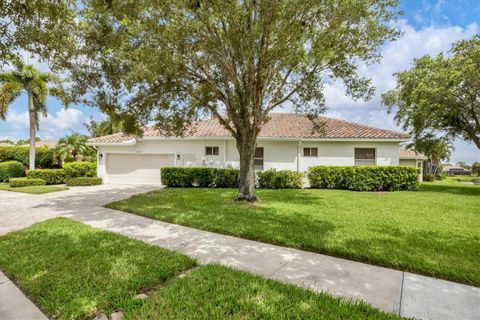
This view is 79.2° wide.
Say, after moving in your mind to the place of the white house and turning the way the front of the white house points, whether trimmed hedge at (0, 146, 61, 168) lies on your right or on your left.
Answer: on your right

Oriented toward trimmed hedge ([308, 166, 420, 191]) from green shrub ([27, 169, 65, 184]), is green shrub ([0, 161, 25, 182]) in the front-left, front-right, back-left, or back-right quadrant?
back-left

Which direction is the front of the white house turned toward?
toward the camera

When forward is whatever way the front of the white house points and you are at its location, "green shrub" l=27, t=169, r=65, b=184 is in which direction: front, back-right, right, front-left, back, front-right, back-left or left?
right

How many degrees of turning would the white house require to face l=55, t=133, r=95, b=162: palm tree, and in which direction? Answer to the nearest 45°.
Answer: approximately 90° to its right

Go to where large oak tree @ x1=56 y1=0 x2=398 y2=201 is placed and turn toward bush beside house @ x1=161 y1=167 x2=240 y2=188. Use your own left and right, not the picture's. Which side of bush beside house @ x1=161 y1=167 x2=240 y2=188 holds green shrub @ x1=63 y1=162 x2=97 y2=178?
left

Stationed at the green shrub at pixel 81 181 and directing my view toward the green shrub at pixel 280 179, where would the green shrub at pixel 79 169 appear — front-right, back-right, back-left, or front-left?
back-left

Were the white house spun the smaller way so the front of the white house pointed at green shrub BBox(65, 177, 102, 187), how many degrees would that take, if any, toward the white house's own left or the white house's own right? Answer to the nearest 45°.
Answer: approximately 90° to the white house's own right

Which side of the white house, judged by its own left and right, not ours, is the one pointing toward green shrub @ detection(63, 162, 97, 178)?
right

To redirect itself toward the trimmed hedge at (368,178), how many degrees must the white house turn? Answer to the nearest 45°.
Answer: approximately 90° to its left

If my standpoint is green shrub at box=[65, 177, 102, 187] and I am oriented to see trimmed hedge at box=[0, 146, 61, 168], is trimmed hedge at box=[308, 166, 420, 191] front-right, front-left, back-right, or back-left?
back-right
